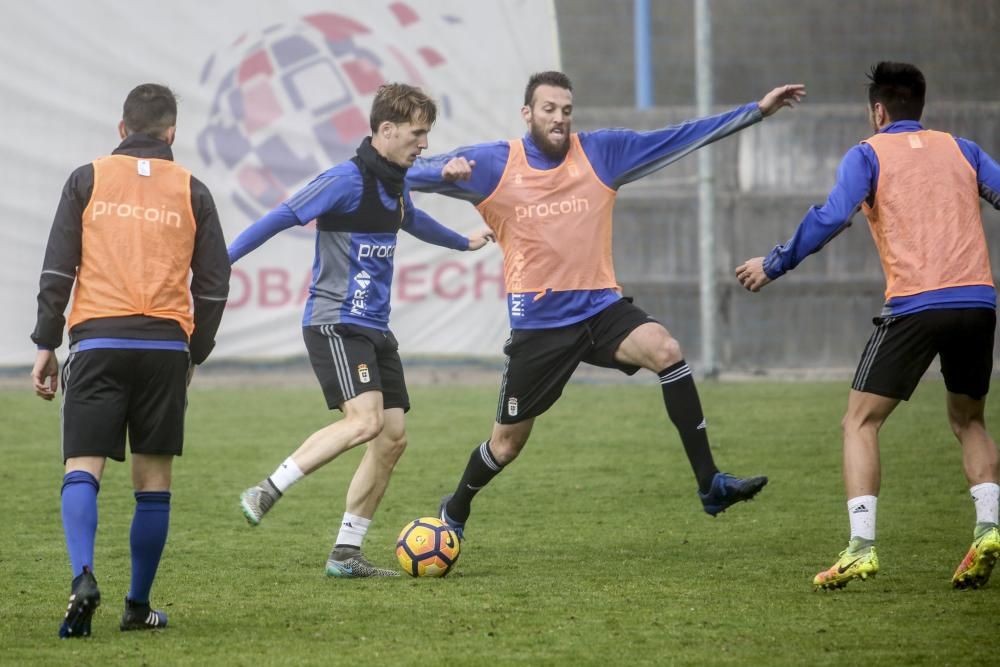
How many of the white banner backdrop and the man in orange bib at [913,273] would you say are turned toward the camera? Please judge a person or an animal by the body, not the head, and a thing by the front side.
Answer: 1

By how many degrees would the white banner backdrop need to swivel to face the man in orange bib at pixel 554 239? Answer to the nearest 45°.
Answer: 0° — it already faces them

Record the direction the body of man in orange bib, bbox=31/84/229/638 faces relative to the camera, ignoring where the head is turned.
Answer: away from the camera

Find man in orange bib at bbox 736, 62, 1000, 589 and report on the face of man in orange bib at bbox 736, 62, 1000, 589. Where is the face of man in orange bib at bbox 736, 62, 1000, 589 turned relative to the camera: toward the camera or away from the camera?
away from the camera

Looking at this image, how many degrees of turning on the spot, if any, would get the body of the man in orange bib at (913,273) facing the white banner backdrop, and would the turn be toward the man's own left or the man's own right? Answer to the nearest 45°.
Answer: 0° — they already face it

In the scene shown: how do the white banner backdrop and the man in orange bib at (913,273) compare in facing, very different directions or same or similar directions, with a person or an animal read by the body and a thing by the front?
very different directions

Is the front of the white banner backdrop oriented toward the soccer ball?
yes

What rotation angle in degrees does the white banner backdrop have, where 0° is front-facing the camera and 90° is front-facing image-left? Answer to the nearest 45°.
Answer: approximately 0°
